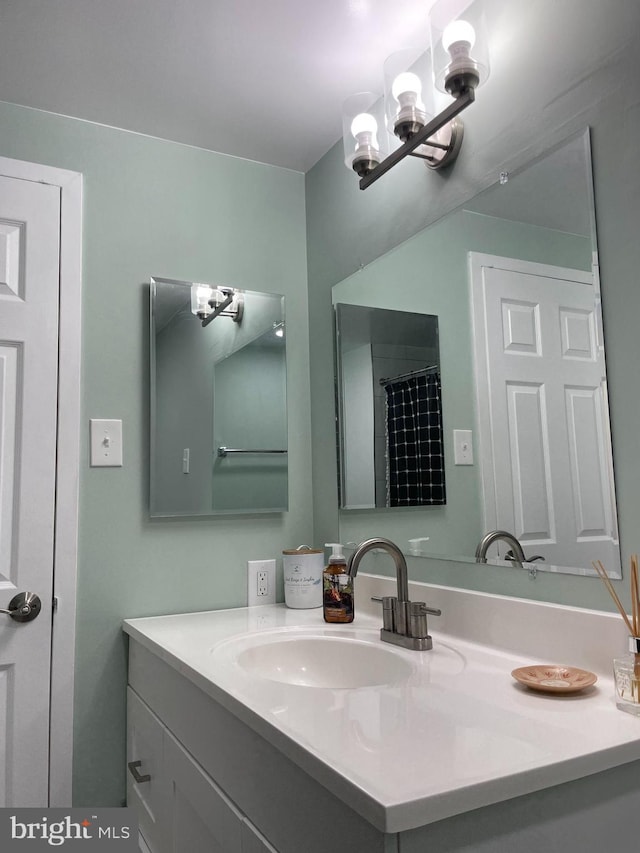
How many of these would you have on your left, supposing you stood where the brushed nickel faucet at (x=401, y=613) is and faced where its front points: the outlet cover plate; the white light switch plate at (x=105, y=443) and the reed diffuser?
1

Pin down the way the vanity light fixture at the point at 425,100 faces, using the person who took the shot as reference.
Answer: facing the viewer and to the left of the viewer

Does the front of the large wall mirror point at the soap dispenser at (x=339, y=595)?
no

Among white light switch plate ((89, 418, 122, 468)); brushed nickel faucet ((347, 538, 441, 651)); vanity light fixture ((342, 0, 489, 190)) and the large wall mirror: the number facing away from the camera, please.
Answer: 0

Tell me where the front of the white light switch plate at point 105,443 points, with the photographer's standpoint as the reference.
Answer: facing the viewer

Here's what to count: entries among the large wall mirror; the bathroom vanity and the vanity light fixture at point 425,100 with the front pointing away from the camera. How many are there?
0

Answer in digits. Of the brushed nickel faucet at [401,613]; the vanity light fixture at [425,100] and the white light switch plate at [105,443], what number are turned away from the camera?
0

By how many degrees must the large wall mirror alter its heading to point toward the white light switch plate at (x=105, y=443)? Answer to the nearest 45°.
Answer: approximately 45° to its right

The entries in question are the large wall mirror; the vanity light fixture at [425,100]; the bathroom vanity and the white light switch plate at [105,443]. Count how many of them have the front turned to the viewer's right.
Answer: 0

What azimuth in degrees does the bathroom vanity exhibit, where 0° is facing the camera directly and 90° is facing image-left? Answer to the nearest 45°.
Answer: approximately 45°

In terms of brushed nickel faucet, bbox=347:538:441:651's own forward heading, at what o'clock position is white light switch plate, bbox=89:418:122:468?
The white light switch plate is roughly at 2 o'clock from the brushed nickel faucet.

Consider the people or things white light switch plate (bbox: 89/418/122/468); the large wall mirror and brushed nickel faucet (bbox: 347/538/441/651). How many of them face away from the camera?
0

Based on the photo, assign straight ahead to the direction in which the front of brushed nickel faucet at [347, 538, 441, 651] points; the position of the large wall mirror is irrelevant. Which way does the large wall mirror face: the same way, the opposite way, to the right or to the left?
the same way

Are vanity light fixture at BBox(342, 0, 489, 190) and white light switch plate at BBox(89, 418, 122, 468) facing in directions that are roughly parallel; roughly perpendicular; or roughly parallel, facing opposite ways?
roughly perpendicular
